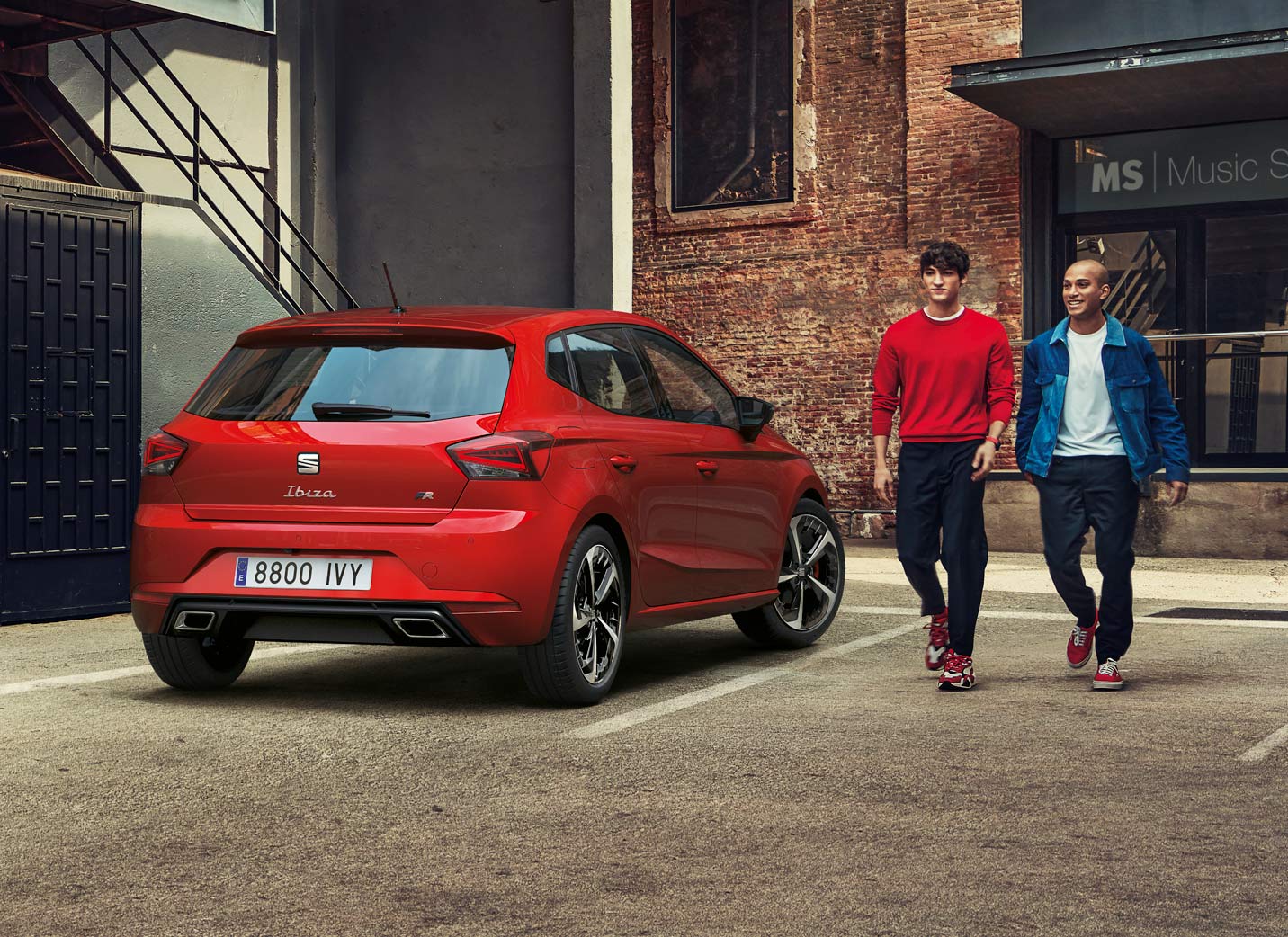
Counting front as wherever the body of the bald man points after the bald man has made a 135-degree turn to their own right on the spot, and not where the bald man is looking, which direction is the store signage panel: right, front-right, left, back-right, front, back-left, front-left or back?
front-right

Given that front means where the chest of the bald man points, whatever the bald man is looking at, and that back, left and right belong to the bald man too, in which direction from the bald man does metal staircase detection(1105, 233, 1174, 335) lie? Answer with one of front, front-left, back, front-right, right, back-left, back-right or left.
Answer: back

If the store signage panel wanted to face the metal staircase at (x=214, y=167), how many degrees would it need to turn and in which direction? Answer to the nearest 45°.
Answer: approximately 45° to its right

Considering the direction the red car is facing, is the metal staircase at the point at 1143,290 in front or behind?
in front

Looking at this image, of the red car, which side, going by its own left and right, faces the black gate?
left

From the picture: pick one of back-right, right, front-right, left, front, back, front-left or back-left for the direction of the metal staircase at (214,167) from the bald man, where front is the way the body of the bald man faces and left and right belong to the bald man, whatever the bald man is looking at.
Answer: back-right

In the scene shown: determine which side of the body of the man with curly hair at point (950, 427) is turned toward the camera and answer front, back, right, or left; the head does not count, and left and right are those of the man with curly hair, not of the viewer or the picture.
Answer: front

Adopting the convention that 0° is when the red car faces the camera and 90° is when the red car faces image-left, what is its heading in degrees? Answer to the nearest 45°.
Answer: approximately 225°

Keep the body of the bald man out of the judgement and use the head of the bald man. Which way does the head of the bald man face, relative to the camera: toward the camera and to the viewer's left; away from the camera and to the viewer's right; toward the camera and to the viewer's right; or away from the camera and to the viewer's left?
toward the camera and to the viewer's left

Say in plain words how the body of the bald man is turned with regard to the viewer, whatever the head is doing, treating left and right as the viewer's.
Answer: facing the viewer
